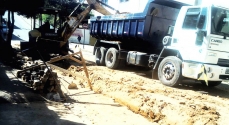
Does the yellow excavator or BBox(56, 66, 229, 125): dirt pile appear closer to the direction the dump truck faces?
the dirt pile

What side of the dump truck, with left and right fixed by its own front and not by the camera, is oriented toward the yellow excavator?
back

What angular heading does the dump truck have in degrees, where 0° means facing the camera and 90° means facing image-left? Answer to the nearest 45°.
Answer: approximately 315°
